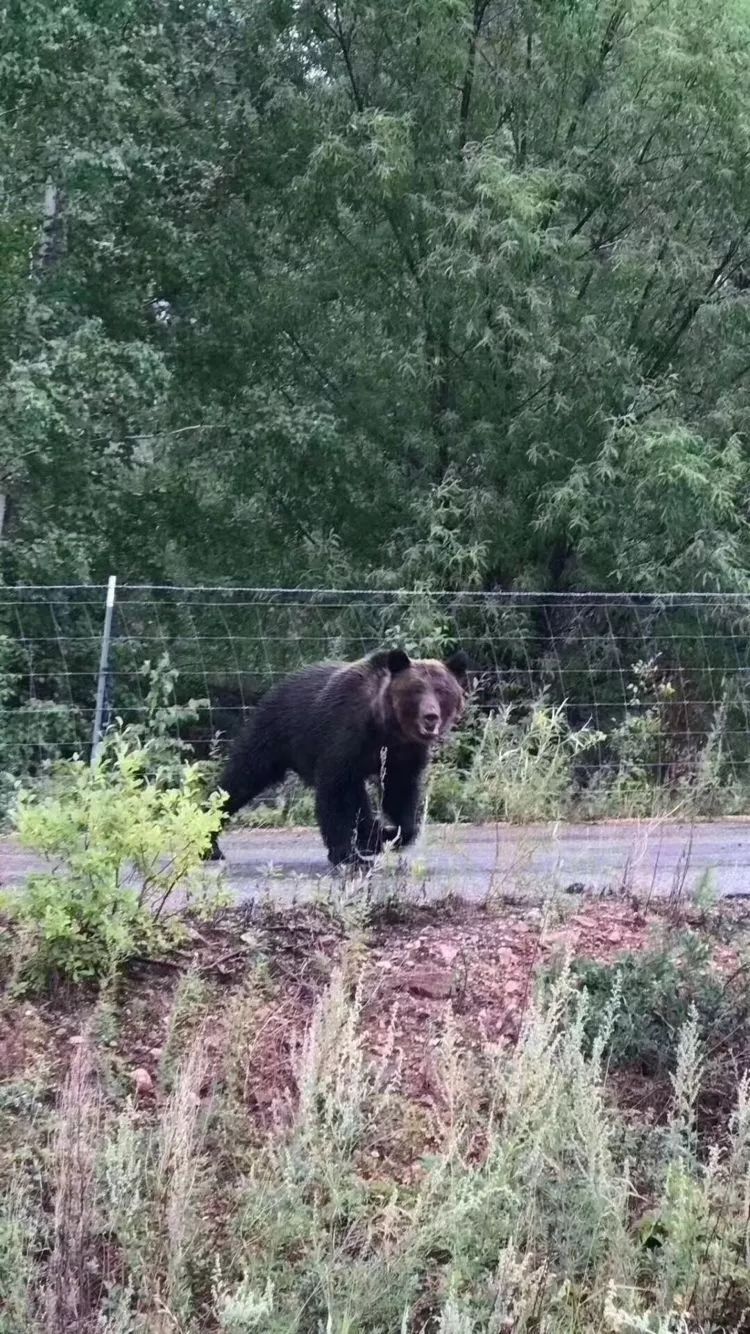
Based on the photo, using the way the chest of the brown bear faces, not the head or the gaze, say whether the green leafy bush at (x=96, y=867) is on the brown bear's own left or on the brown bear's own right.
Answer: on the brown bear's own right

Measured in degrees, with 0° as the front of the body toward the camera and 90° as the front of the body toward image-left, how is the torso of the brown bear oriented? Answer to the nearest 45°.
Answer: approximately 315°

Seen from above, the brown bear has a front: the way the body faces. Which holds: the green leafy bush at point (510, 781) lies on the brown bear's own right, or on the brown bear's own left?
on the brown bear's own left
